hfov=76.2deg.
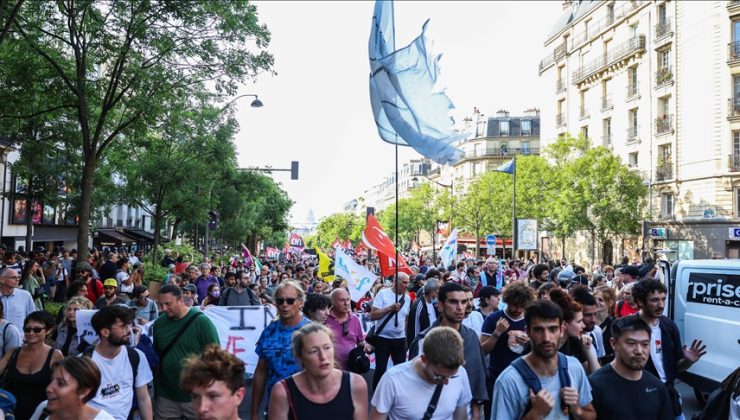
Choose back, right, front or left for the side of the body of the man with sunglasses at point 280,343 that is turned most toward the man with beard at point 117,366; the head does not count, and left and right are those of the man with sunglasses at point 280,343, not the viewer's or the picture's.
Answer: right

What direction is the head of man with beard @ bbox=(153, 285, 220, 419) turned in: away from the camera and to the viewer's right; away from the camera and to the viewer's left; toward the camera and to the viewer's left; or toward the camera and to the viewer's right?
toward the camera and to the viewer's left

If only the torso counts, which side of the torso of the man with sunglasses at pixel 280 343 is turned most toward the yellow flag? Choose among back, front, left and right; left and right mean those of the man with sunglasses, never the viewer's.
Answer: back

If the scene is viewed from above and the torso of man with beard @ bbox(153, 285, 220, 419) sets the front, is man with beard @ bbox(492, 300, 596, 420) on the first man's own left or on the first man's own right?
on the first man's own left

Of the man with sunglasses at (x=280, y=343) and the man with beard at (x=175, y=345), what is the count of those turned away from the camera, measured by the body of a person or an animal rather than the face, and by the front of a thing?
0

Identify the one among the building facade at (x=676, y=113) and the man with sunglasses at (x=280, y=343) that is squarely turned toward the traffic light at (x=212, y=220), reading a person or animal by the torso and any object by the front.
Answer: the building facade

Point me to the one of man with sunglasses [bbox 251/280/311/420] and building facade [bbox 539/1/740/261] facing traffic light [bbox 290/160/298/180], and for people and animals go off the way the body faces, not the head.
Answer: the building facade

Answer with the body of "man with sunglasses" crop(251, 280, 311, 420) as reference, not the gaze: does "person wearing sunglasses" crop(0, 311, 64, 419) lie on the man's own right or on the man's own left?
on the man's own right

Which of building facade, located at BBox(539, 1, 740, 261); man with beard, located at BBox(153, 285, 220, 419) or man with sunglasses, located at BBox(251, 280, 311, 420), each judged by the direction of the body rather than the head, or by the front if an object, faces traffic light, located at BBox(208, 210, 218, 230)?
the building facade

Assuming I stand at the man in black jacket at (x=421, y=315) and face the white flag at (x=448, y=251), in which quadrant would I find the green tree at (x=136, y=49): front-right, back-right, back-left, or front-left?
front-left

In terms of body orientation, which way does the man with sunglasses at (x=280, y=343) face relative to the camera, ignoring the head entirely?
toward the camera

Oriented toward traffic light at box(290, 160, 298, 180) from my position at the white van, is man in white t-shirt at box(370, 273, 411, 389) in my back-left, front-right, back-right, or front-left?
front-left
